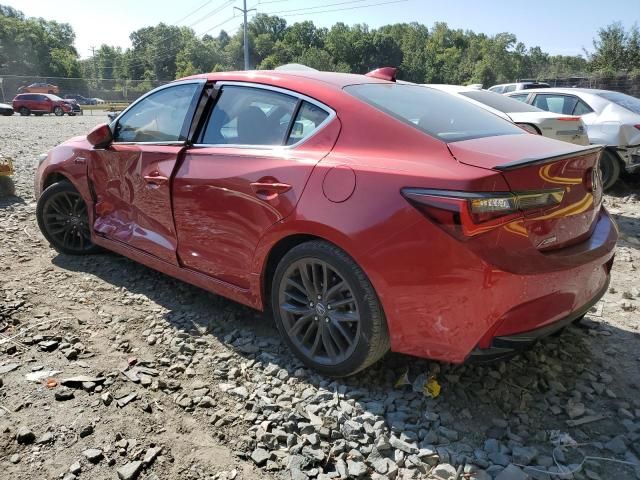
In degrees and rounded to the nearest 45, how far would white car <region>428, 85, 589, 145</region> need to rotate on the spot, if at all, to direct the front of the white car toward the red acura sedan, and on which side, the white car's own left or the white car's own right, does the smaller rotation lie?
approximately 135° to the white car's own left

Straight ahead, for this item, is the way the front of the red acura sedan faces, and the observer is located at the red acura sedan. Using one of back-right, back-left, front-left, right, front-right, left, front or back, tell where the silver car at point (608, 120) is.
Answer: right

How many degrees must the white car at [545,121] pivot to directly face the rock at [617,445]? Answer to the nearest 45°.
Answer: approximately 135° to its left

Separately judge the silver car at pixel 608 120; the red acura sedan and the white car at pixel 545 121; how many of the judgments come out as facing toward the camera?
0

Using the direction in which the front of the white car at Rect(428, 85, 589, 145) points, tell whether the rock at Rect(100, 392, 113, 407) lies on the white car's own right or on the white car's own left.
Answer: on the white car's own left

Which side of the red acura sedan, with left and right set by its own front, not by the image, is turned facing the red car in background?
front

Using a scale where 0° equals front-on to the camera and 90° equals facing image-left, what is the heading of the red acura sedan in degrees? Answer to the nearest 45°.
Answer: approximately 135°

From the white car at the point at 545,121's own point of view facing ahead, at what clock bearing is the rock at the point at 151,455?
The rock is roughly at 8 o'clock from the white car.

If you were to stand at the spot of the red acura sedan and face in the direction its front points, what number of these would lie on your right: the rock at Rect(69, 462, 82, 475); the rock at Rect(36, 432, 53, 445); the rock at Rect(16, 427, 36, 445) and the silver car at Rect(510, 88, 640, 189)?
1
